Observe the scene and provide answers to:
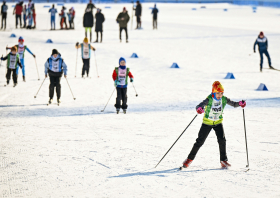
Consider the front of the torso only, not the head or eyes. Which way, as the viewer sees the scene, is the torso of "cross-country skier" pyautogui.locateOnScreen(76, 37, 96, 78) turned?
toward the camera

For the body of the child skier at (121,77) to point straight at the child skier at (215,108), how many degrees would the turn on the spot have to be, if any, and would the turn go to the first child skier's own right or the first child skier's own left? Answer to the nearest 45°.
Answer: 0° — they already face them

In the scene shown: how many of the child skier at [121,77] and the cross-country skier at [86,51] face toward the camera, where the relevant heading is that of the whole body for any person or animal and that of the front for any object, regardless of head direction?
2

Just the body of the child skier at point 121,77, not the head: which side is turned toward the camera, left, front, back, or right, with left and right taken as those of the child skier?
front

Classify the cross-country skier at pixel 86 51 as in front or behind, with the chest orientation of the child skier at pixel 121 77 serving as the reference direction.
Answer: behind

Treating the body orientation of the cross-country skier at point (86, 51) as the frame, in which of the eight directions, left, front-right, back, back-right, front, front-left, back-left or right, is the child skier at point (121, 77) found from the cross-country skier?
front

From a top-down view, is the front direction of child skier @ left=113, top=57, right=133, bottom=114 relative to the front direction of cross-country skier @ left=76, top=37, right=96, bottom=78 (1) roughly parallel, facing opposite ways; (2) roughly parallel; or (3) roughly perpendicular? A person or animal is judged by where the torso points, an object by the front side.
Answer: roughly parallel
